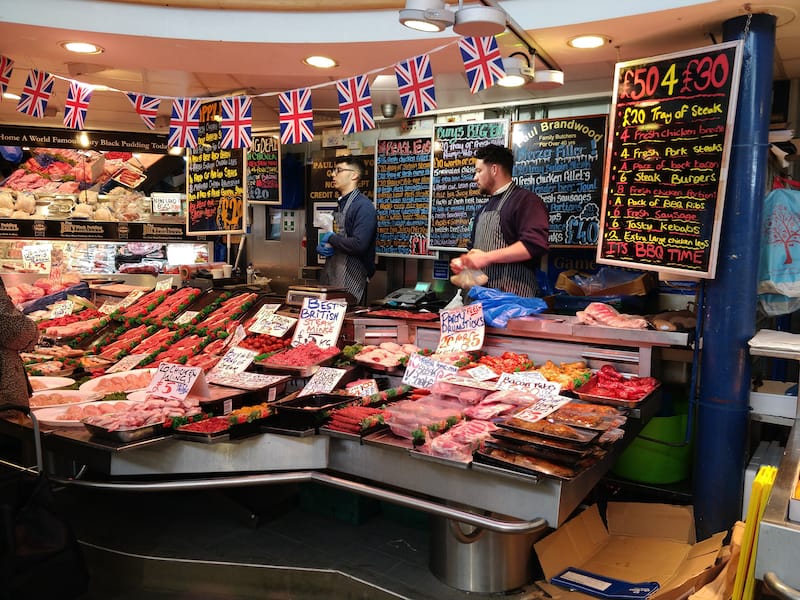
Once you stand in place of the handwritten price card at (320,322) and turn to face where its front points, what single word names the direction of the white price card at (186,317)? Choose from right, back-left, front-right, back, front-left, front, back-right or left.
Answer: back-right

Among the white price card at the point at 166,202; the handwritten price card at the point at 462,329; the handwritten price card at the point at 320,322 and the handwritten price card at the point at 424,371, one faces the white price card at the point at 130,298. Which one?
the white price card at the point at 166,202

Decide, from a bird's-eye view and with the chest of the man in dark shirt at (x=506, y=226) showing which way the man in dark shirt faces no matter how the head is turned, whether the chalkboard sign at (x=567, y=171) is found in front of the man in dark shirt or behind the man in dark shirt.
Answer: behind

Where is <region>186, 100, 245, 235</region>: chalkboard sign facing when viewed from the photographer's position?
facing the viewer

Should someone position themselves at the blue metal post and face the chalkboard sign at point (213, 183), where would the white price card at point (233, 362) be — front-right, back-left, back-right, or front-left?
front-left

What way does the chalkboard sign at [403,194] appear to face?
toward the camera

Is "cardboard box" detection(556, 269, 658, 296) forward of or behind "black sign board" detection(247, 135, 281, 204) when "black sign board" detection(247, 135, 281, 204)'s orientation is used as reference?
forward

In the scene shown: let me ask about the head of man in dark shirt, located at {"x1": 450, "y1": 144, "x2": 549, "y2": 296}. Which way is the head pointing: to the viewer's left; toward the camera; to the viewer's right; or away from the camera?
to the viewer's left

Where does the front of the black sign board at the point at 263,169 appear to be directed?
toward the camera

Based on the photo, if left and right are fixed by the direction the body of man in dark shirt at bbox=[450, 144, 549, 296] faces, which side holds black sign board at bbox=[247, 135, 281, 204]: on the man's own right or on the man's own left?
on the man's own right

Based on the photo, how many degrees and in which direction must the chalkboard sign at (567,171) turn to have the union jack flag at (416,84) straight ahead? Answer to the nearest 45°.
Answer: approximately 45° to its right

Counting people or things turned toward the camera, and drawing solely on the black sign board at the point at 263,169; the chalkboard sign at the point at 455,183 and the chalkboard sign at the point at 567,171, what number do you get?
3

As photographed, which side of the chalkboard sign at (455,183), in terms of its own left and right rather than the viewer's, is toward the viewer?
front

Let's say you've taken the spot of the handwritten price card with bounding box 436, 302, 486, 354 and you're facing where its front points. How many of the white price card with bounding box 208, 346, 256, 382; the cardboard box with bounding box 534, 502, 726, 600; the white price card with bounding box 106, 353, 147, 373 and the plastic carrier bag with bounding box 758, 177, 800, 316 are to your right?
2

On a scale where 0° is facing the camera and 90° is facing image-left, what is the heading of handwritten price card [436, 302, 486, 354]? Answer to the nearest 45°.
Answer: approximately 0°

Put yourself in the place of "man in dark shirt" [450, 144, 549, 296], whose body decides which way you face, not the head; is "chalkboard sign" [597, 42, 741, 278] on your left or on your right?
on your left

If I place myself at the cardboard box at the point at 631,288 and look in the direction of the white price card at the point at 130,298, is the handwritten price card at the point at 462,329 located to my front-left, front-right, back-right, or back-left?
front-left
